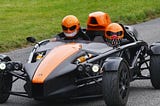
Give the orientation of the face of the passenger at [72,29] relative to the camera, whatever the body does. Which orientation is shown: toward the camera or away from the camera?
toward the camera

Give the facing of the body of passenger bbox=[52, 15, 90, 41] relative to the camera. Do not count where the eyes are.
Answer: toward the camera
